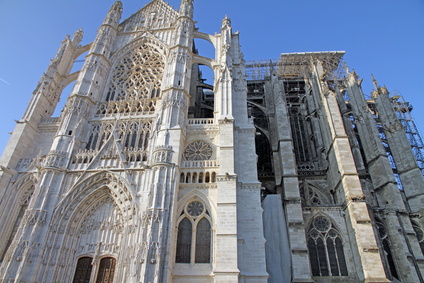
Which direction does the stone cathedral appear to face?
toward the camera
